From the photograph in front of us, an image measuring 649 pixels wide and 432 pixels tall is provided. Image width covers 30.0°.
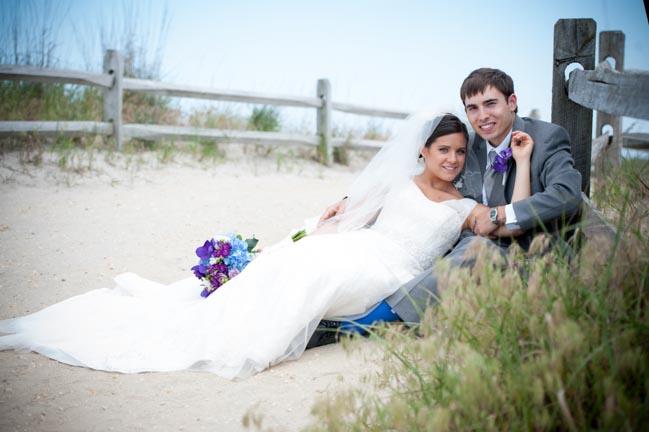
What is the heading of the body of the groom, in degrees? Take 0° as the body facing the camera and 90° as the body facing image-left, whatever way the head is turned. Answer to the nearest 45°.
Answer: approximately 45°

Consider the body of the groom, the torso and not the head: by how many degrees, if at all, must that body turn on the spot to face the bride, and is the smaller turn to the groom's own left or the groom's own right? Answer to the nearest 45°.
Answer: approximately 45° to the groom's own right

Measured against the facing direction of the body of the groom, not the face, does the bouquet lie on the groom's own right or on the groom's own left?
on the groom's own right

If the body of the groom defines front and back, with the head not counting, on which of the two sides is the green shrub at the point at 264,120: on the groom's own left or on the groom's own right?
on the groom's own right

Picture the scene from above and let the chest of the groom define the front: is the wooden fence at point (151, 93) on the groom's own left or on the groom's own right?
on the groom's own right

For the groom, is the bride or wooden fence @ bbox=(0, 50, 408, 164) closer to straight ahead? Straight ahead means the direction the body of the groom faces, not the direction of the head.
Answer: the bride
